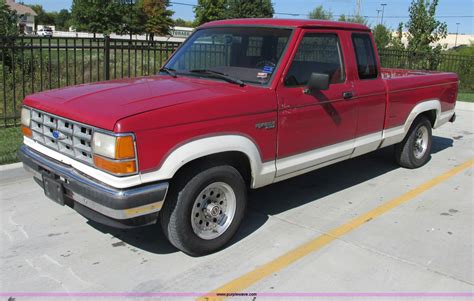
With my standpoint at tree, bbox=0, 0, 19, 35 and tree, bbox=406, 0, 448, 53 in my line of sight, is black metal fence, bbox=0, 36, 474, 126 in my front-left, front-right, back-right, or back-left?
front-right

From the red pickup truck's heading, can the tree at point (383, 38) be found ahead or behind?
behind

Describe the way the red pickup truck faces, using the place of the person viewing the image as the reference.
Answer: facing the viewer and to the left of the viewer

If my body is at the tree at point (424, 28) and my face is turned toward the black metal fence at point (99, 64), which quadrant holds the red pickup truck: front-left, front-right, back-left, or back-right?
front-left

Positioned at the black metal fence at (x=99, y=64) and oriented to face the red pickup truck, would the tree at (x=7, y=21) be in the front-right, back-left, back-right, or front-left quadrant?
back-right

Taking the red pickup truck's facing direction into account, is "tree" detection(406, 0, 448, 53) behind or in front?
behind

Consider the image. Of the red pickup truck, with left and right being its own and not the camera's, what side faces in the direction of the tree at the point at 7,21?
right
